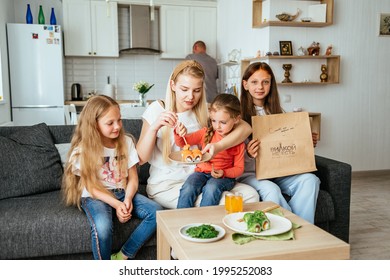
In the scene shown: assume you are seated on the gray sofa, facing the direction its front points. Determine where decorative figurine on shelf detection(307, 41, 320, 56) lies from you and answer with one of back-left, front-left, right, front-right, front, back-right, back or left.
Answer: back-left

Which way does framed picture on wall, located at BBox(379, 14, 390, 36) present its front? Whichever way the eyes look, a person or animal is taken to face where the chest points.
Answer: toward the camera

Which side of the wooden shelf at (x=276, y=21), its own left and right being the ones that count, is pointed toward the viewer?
front

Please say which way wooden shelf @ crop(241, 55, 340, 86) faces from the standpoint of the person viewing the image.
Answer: facing the viewer

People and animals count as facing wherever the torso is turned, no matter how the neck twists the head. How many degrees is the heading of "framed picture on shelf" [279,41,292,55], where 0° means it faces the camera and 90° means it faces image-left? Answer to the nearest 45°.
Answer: approximately 0°

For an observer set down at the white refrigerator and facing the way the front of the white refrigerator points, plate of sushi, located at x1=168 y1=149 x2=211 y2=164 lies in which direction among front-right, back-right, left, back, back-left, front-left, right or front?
front

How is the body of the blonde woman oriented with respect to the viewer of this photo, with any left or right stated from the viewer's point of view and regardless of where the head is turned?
facing the viewer and to the right of the viewer

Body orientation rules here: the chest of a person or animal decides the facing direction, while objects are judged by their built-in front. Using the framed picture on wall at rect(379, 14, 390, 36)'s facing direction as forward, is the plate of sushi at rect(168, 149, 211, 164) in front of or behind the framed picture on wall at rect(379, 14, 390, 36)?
in front

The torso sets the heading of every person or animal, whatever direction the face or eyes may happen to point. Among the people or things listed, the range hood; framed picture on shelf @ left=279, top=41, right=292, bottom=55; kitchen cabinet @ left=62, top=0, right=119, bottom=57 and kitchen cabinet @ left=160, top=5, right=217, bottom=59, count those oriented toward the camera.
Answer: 4

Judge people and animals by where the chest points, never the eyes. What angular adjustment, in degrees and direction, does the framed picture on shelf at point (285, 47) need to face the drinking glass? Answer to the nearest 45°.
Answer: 0° — it already faces it

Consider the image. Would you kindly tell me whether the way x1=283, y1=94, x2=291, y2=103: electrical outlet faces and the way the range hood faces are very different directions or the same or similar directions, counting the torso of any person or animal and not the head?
same or similar directions

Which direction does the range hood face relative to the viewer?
toward the camera

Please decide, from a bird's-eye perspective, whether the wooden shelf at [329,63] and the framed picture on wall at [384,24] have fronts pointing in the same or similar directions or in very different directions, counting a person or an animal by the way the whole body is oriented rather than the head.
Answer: same or similar directions

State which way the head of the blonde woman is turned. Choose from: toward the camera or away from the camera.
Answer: toward the camera

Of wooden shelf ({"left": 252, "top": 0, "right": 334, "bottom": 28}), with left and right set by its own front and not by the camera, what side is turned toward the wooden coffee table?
front
